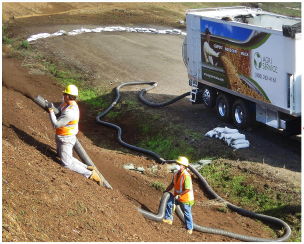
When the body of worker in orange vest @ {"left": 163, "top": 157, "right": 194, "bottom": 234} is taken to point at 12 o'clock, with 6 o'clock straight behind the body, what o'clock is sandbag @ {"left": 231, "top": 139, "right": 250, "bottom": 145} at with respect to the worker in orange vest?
The sandbag is roughly at 5 o'clock from the worker in orange vest.

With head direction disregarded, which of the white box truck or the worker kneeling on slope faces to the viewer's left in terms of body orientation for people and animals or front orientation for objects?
the worker kneeling on slope

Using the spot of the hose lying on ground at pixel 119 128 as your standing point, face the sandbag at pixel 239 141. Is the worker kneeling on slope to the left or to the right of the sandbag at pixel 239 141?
right

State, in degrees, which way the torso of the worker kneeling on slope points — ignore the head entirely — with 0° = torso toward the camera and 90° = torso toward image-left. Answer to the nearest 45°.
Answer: approximately 90°

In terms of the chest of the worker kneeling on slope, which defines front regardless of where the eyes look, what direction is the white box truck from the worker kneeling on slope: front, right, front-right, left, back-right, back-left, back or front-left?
back-right

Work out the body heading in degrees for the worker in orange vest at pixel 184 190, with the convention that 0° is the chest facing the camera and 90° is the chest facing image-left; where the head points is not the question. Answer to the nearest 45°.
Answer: approximately 45°

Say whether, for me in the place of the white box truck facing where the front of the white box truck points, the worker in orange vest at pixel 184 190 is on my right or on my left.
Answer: on my right
